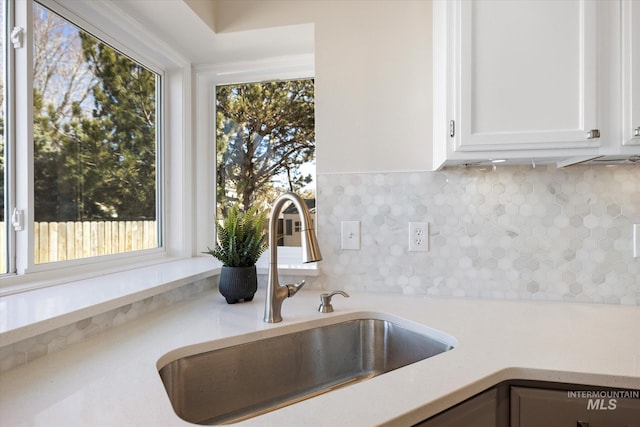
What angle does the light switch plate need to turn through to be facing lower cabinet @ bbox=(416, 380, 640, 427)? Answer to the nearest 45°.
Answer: approximately 45° to its left

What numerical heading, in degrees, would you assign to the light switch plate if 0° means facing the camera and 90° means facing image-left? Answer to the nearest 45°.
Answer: approximately 0°

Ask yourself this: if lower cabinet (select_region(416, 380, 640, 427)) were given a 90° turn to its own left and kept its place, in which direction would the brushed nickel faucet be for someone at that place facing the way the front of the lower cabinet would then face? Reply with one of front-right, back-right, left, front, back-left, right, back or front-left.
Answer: back

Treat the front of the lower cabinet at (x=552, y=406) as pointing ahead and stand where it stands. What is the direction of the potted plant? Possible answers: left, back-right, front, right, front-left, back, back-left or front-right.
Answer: right

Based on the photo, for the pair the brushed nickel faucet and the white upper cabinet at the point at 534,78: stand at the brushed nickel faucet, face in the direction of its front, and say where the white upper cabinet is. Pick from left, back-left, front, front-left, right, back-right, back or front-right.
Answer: front-left

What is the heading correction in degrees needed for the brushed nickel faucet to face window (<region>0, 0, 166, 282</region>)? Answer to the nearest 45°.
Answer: approximately 135° to its right

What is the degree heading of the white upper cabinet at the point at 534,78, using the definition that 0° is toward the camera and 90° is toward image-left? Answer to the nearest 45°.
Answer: approximately 0°
